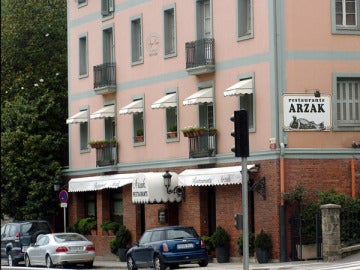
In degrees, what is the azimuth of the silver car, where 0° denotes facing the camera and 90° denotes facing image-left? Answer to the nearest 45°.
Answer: approximately 135°

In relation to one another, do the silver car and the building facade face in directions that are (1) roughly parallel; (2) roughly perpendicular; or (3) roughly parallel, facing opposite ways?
roughly perpendicular

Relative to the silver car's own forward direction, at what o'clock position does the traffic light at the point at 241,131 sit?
The traffic light is roughly at 7 o'clock from the silver car.

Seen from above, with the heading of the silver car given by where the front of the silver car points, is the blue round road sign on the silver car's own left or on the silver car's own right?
on the silver car's own right

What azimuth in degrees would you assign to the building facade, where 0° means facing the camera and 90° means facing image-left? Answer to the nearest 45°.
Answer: approximately 45°

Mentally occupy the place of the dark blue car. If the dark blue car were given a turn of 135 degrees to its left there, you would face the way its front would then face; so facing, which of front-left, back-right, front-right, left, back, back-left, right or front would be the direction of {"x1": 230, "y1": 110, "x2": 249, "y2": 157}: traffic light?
front
